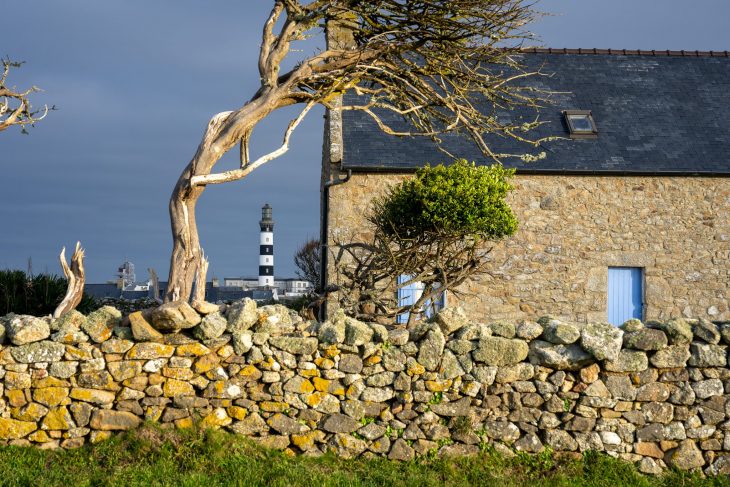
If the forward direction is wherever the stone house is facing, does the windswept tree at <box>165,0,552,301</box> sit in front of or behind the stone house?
in front

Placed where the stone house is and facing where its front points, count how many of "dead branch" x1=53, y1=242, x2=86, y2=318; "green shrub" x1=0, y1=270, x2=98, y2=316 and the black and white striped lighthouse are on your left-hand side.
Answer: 0

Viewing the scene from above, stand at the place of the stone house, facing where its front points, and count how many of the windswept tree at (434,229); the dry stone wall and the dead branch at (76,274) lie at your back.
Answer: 0

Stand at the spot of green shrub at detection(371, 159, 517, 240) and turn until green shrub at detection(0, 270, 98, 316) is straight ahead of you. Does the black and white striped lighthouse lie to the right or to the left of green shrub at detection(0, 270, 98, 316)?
right

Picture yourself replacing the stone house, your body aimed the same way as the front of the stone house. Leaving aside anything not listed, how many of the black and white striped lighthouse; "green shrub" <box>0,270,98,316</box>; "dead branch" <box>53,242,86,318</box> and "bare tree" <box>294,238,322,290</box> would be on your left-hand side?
0

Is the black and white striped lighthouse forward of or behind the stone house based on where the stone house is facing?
behind

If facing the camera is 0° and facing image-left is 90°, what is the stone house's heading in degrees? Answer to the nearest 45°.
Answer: approximately 0°

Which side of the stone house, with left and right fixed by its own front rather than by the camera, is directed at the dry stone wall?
front

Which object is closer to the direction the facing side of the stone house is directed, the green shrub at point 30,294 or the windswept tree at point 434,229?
the windswept tree

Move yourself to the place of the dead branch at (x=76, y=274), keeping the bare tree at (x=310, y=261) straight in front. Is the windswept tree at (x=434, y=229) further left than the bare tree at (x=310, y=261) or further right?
right

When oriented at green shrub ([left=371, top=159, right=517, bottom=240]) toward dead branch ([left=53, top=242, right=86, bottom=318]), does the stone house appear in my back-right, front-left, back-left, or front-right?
back-right

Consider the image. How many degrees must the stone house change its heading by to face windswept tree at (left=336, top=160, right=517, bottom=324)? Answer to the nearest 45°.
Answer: approximately 45° to its right

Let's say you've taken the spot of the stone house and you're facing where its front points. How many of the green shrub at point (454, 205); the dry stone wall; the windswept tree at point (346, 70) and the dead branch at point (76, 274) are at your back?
0

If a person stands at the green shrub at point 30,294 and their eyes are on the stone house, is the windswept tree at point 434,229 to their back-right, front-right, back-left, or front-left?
front-right

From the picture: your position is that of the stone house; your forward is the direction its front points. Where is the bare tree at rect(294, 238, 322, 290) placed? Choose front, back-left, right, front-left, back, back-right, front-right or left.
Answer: back-right

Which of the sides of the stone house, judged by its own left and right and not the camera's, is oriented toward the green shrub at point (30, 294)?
right

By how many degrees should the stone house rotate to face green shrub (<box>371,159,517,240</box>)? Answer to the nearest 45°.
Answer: approximately 45° to its right
